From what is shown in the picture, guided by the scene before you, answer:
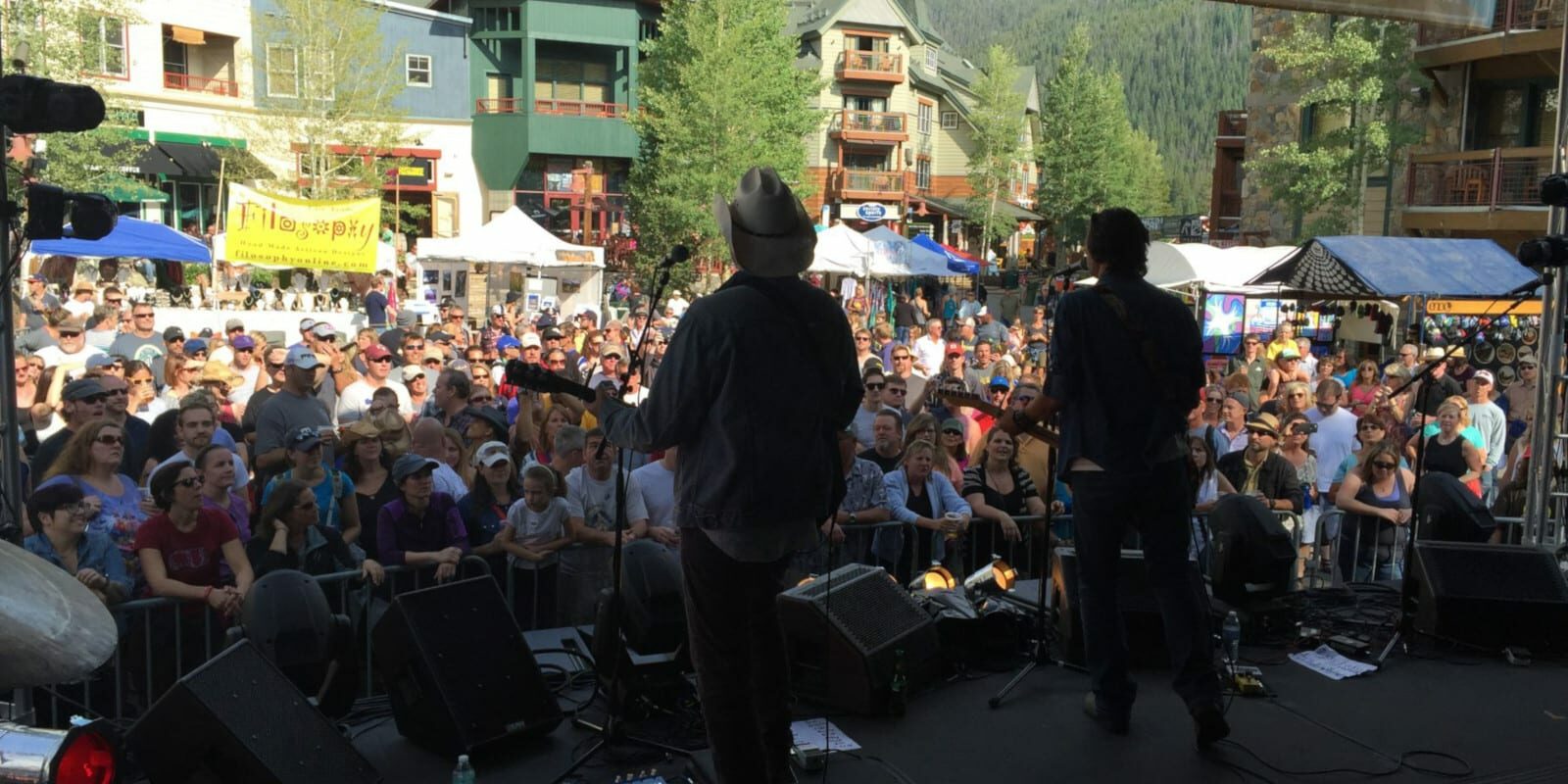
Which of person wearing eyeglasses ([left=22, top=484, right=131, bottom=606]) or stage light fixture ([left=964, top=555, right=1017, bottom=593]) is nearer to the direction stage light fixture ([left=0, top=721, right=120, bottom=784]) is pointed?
the stage light fixture

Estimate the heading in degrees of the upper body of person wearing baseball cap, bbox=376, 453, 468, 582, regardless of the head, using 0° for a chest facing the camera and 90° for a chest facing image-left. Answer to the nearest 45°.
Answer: approximately 315°

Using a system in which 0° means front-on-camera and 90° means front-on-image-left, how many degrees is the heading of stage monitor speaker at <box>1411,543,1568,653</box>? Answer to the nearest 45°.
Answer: approximately 0°

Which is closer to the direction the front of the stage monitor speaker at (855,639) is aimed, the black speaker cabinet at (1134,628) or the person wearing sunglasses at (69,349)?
the black speaker cabinet

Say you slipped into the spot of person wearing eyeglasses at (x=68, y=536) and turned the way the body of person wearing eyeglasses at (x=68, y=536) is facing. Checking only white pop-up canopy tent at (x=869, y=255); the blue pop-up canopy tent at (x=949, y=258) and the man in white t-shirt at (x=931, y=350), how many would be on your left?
3

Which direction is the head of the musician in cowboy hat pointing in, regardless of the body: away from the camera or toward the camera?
away from the camera

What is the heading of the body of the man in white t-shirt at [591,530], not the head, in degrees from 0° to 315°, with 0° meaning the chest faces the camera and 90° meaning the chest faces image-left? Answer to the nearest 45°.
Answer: approximately 0°
